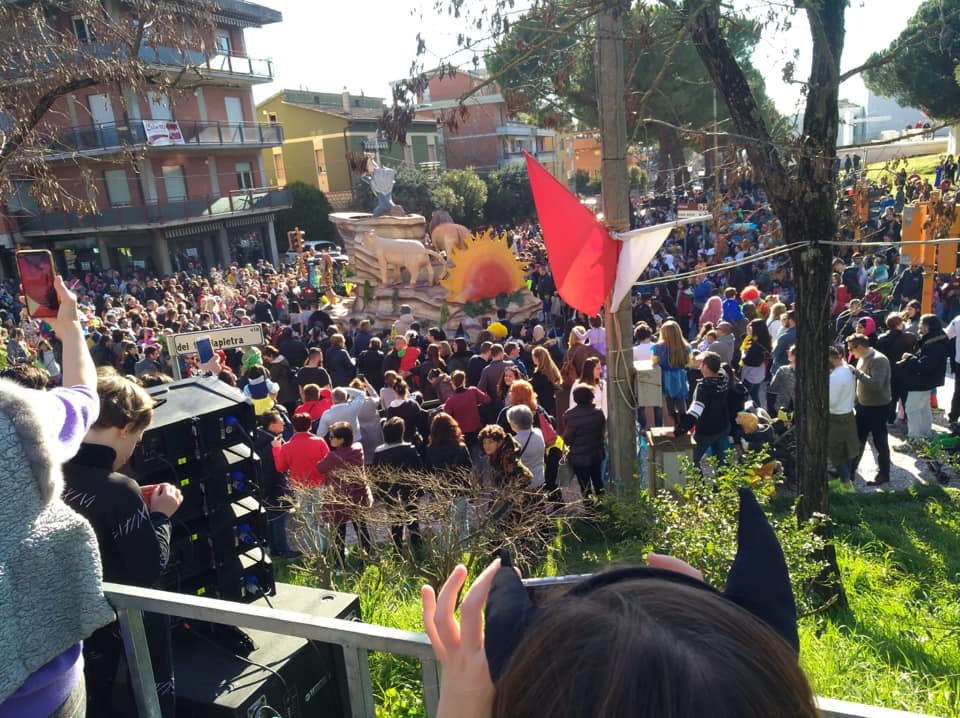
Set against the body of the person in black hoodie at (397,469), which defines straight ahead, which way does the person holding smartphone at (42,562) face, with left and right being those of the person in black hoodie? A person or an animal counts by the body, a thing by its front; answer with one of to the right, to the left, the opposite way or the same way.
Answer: the same way

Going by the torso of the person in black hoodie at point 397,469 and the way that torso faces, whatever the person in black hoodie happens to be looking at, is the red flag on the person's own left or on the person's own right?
on the person's own right

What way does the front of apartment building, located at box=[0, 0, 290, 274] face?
toward the camera

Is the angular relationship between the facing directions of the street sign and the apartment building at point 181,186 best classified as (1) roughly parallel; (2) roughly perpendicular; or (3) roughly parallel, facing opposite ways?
roughly parallel

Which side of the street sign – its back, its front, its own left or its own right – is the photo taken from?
front

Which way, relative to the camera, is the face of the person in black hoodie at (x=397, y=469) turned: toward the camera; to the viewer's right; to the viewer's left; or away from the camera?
away from the camera

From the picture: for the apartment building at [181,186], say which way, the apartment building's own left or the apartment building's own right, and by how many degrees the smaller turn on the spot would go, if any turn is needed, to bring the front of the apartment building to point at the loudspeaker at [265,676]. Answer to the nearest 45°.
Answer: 0° — it already faces it

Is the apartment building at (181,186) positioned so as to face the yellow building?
no

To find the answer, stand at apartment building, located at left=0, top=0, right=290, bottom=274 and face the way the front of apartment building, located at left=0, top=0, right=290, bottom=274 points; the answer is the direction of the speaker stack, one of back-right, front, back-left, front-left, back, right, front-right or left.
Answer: front

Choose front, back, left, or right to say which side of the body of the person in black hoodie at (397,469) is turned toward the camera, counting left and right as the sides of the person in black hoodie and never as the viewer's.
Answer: back

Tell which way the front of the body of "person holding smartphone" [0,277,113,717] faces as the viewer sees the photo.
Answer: away from the camera

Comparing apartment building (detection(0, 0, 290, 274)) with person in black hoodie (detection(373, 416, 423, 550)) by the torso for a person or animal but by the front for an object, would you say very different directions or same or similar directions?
very different directions

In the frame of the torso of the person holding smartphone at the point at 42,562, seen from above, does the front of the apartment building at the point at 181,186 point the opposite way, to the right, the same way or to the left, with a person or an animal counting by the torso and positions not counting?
the opposite way

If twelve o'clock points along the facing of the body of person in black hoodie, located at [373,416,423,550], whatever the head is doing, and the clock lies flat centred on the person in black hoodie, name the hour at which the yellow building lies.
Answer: The yellow building is roughly at 12 o'clock from the person in black hoodie.

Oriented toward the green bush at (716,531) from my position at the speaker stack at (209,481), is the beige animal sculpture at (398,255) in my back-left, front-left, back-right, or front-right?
front-left

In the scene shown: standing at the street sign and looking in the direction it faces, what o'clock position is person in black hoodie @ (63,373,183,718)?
The person in black hoodie is roughly at 12 o'clock from the street sign.

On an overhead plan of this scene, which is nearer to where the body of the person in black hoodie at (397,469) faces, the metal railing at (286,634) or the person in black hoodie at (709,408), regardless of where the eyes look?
the person in black hoodie

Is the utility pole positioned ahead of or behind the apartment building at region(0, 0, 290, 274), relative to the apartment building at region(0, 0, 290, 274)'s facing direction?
ahead
